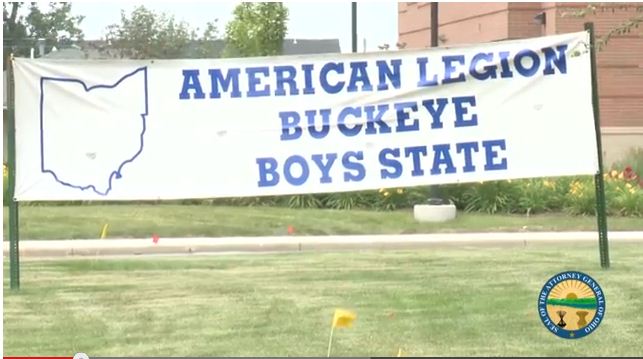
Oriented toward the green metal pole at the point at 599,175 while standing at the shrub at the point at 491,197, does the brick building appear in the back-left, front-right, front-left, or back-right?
back-left

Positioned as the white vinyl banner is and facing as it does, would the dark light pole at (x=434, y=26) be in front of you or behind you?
behind

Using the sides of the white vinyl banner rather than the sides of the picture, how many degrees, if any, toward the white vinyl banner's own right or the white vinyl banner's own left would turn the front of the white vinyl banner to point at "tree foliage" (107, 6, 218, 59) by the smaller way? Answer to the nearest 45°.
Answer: approximately 180°

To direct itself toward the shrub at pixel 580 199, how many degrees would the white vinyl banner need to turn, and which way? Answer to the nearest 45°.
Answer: approximately 135° to its left

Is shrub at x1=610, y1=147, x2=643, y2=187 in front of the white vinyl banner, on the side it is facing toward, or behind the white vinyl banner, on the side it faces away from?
behind

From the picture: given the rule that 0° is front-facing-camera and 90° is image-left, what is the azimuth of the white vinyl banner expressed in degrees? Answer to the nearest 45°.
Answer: approximately 0°

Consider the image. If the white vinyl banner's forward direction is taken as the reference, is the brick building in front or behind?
behind

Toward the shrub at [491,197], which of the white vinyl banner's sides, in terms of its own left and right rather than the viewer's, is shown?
back
